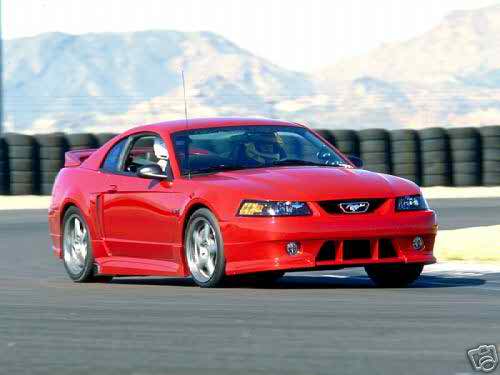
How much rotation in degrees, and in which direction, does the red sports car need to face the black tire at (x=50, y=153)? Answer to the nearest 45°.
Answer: approximately 135° to its left

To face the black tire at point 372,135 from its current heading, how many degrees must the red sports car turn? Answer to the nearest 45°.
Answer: approximately 135° to its left

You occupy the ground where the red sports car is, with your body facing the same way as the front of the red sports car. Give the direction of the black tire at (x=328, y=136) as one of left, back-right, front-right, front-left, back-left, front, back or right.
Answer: back-left

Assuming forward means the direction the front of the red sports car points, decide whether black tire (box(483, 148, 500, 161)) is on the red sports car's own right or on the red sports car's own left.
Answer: on the red sports car's own left

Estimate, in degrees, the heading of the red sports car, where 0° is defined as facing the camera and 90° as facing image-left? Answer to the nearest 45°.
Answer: approximately 315°

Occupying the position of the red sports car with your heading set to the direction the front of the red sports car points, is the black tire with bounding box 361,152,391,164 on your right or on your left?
on your left

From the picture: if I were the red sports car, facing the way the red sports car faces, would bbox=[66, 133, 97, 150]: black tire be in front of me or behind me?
behind
